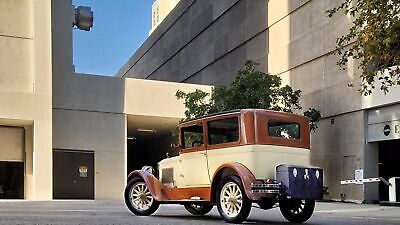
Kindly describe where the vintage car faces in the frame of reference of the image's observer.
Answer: facing away from the viewer and to the left of the viewer

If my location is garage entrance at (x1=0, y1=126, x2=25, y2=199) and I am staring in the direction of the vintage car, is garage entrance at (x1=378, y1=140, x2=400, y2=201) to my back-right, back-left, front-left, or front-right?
front-left

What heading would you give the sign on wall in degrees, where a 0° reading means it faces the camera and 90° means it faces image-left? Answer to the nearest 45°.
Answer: approximately 45°

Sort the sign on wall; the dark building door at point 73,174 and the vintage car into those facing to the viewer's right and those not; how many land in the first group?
0

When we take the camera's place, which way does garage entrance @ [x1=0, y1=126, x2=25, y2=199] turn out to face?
facing the viewer

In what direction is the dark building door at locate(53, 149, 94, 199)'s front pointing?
toward the camera

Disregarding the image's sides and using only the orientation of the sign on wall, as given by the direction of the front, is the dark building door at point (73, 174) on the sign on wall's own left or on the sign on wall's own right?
on the sign on wall's own right

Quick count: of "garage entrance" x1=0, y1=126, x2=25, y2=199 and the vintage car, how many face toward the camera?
1
